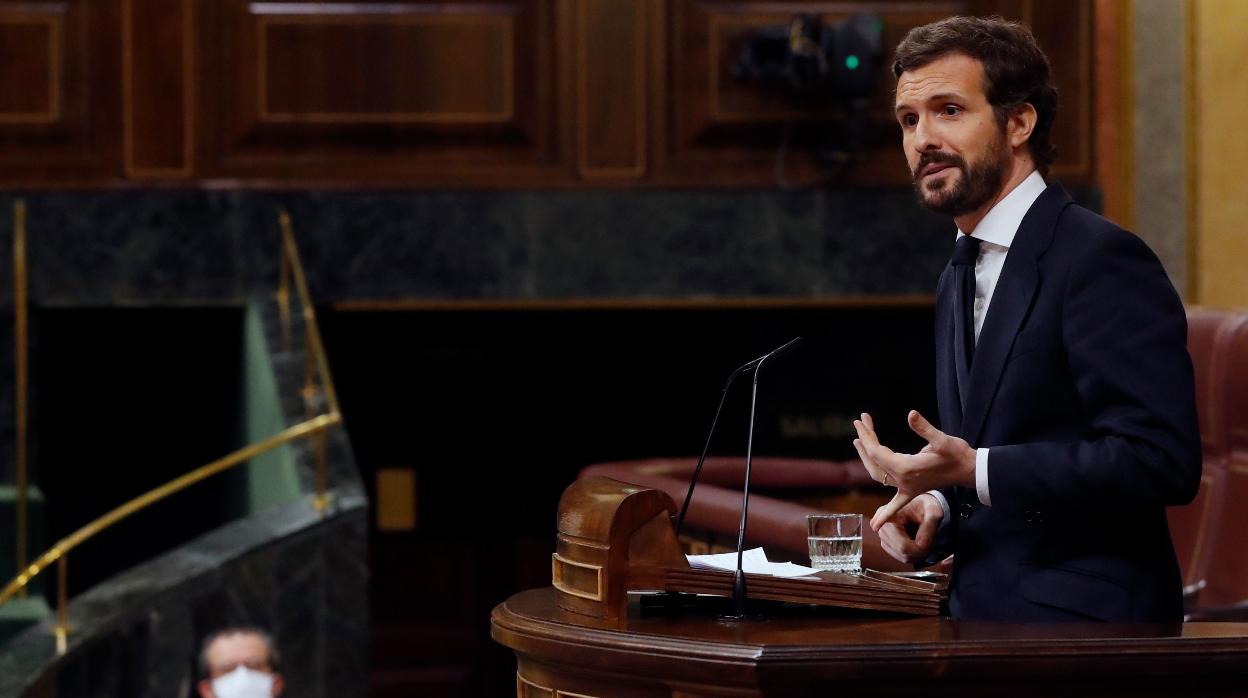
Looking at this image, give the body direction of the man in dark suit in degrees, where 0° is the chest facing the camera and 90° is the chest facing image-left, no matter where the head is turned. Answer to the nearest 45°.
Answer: approximately 45°
